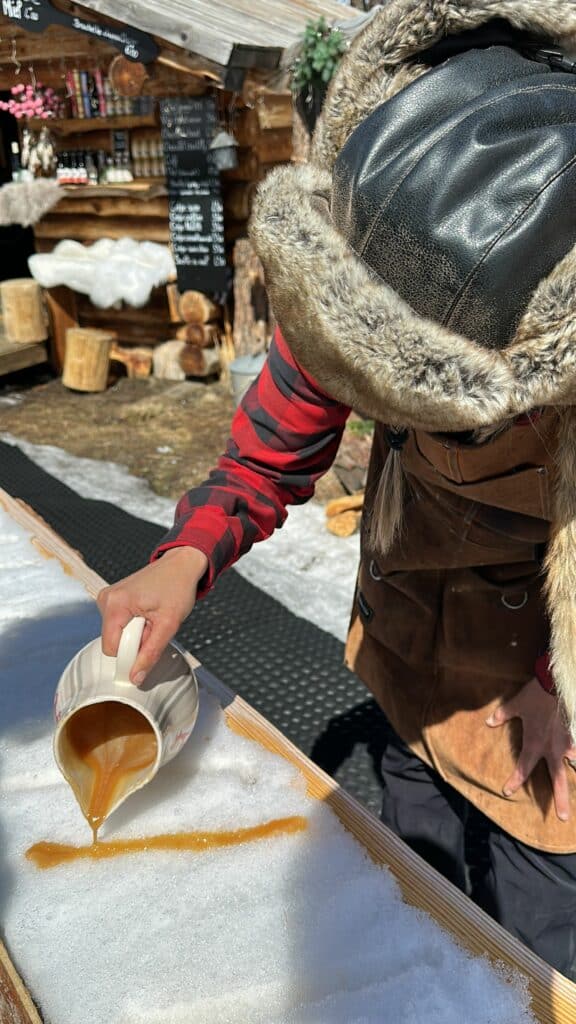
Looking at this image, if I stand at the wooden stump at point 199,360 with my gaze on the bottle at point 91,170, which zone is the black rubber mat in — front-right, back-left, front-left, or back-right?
back-left

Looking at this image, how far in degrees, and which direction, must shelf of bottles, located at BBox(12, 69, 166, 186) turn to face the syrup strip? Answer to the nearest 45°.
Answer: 0° — it already faces it

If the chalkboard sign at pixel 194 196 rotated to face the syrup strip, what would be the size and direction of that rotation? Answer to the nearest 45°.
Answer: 0° — it already faces it

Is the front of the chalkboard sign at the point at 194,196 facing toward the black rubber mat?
yes

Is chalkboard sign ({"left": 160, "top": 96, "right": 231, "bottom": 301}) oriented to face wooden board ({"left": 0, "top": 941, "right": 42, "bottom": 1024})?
yes

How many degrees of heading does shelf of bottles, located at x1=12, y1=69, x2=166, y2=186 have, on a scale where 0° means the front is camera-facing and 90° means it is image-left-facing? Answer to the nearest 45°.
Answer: approximately 0°

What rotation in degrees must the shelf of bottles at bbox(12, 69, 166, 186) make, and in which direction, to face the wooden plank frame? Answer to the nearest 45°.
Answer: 0° — it already faces it

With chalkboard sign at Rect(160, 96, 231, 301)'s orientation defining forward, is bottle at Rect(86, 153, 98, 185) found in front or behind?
behind

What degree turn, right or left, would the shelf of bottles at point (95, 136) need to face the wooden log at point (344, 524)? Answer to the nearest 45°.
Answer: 0° — it already faces it
